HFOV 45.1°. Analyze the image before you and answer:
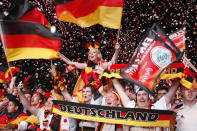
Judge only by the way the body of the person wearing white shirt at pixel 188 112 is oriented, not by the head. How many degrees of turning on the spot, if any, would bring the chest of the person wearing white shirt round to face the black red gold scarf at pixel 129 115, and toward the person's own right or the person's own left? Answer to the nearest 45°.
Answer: approximately 45° to the person's own right

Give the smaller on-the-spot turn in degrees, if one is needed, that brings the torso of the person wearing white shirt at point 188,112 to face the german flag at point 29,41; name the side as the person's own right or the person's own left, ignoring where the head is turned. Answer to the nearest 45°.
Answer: approximately 90° to the person's own right

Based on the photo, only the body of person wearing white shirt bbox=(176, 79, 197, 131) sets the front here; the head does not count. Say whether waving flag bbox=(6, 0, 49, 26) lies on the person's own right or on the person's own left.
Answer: on the person's own right

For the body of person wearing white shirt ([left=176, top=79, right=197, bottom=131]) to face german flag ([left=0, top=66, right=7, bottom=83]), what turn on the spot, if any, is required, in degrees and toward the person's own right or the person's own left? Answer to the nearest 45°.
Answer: approximately 90° to the person's own right

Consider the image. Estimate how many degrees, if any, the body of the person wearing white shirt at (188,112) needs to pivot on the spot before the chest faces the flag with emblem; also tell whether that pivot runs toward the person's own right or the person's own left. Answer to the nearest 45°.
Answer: approximately 45° to the person's own right

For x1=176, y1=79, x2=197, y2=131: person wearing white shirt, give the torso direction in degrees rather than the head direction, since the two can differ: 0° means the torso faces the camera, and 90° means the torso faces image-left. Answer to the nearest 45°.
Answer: approximately 0°

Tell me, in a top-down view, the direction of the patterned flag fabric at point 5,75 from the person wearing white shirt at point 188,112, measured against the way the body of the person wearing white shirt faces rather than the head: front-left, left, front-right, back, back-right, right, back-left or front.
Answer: right

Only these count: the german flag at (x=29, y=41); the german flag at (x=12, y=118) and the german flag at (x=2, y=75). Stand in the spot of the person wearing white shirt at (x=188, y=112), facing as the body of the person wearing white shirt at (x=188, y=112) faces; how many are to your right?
3

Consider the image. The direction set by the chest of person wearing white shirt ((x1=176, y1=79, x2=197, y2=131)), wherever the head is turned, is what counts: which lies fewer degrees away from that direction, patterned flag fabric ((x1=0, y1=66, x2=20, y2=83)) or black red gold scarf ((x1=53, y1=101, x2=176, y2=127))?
the black red gold scarf

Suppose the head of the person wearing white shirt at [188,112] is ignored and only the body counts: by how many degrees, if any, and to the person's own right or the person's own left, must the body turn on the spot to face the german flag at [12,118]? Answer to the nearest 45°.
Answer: approximately 90° to the person's own right
